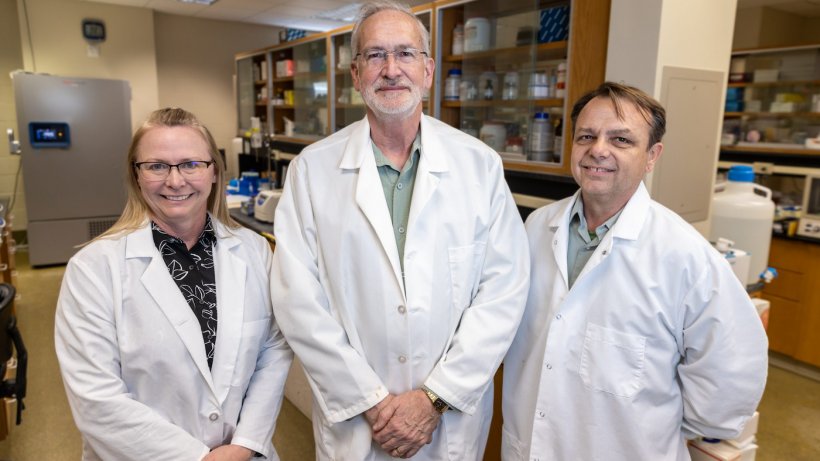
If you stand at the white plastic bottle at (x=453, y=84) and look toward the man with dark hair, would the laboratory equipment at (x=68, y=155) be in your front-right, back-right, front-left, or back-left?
back-right

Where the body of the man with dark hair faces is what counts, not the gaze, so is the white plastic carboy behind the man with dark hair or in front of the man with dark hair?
behind

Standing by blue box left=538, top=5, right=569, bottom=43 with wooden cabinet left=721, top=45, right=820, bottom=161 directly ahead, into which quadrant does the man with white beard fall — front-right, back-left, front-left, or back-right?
back-right
